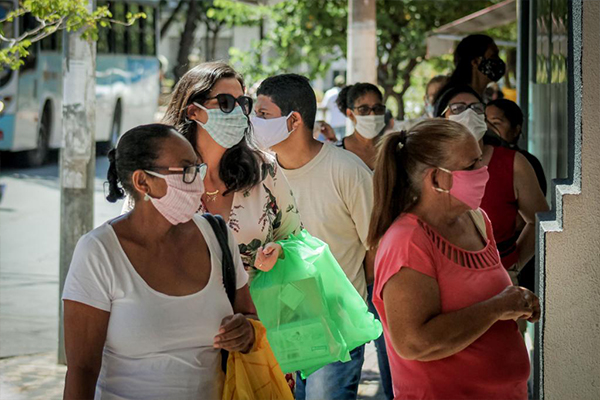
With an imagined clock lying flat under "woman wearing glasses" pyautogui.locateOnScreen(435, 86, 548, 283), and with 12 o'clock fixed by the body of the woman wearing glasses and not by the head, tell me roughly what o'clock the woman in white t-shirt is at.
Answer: The woman in white t-shirt is roughly at 1 o'clock from the woman wearing glasses.

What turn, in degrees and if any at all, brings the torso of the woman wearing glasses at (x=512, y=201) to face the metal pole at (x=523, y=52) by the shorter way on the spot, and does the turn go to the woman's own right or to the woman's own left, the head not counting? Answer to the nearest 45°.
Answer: approximately 180°

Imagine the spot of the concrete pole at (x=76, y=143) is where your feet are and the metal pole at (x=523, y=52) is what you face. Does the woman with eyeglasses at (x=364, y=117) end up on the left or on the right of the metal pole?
right

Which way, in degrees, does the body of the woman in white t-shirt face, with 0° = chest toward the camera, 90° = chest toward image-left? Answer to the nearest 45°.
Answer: approximately 315°
